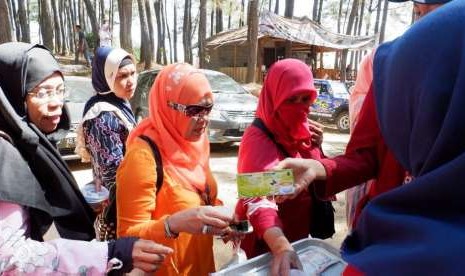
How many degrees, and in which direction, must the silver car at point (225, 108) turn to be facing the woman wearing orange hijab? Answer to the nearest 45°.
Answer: approximately 45° to its right

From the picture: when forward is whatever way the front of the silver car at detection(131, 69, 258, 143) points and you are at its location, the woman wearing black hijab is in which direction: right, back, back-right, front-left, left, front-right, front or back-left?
front-right

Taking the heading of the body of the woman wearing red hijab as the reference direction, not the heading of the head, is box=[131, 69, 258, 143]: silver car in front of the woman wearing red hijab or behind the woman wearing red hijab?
behind

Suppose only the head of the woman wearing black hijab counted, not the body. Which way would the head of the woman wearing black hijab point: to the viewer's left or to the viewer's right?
to the viewer's right

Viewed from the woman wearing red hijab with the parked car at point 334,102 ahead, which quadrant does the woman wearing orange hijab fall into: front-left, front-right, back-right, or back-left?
back-left

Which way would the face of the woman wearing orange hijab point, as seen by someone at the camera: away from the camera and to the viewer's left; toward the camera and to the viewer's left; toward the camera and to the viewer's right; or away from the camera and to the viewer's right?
toward the camera and to the viewer's right

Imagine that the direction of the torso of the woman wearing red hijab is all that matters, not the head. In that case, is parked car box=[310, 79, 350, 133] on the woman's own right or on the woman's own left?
on the woman's own left

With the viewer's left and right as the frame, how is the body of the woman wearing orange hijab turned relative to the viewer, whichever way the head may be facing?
facing the viewer and to the right of the viewer

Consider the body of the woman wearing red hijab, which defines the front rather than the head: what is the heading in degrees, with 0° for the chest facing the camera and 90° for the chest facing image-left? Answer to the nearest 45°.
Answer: approximately 315°

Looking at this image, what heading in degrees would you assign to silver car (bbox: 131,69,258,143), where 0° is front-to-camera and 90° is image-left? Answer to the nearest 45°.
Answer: approximately 315°
